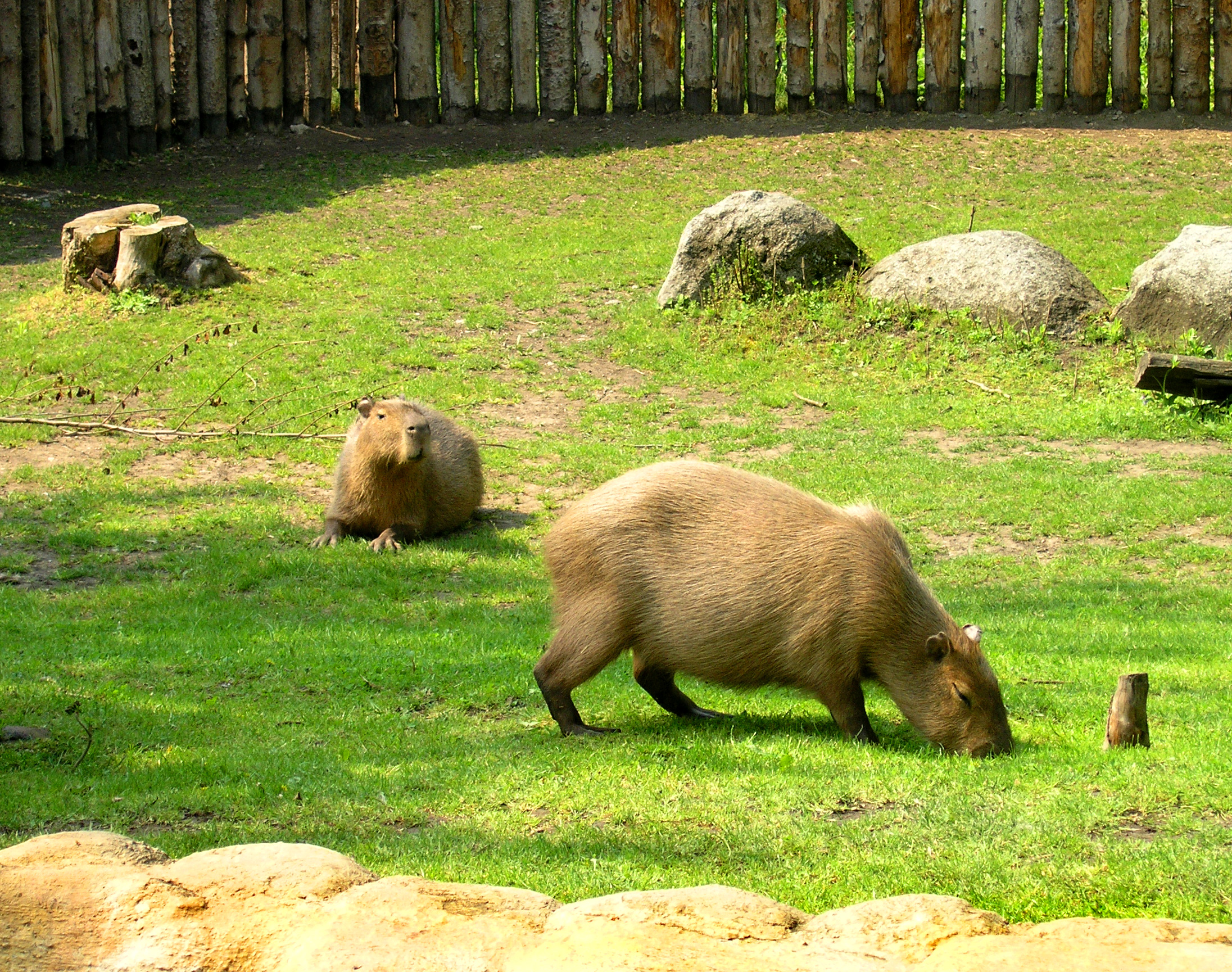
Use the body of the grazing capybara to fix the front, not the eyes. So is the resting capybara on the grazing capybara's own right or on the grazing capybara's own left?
on the grazing capybara's own left

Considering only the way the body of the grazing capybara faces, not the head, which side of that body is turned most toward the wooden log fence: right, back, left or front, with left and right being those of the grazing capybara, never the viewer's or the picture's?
left

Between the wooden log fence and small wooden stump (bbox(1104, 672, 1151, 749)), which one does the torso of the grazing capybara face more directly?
the small wooden stump

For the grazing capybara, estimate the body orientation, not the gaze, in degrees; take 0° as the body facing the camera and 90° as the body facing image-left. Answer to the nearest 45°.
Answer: approximately 270°

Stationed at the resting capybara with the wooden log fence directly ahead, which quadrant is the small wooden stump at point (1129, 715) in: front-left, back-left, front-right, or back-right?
back-right

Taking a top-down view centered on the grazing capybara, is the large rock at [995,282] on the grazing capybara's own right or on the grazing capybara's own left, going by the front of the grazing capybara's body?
on the grazing capybara's own left

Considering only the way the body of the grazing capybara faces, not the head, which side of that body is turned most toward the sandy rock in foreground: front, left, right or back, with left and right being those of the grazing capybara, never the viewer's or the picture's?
right
